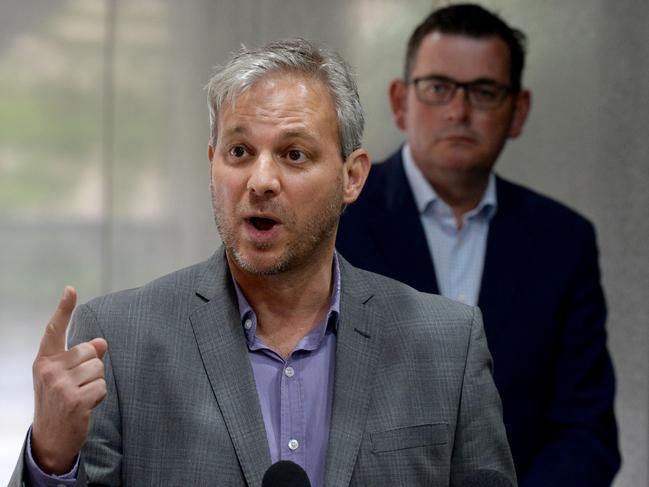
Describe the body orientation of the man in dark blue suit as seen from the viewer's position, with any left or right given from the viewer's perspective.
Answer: facing the viewer

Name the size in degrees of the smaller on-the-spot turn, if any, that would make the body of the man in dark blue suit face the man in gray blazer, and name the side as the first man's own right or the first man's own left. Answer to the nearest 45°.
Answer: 0° — they already face them

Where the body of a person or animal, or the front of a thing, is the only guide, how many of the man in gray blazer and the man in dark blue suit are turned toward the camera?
2

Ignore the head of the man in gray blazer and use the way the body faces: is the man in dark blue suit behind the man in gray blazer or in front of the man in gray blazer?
behind

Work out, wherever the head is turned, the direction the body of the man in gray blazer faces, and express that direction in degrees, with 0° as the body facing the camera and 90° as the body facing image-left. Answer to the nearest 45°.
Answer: approximately 0°

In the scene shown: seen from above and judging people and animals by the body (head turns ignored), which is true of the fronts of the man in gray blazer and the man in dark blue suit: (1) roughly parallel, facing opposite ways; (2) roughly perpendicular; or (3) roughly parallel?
roughly parallel

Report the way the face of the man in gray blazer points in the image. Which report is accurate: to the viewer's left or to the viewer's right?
to the viewer's left
